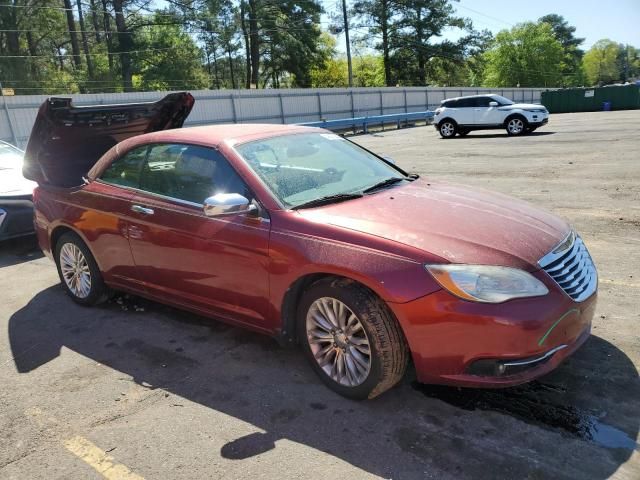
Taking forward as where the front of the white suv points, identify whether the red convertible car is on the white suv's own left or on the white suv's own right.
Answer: on the white suv's own right

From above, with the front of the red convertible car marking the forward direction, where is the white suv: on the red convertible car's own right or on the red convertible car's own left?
on the red convertible car's own left

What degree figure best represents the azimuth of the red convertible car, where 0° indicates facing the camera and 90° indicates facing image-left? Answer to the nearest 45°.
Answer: approximately 315°

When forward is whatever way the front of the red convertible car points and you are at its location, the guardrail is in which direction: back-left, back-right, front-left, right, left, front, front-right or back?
back-left

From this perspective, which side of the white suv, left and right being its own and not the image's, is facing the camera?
right

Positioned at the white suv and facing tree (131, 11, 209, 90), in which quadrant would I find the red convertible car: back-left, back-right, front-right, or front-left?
back-left

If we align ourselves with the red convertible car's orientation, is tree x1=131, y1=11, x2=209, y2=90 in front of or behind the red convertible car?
behind

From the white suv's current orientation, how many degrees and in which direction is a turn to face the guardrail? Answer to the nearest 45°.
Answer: approximately 135° to its left
